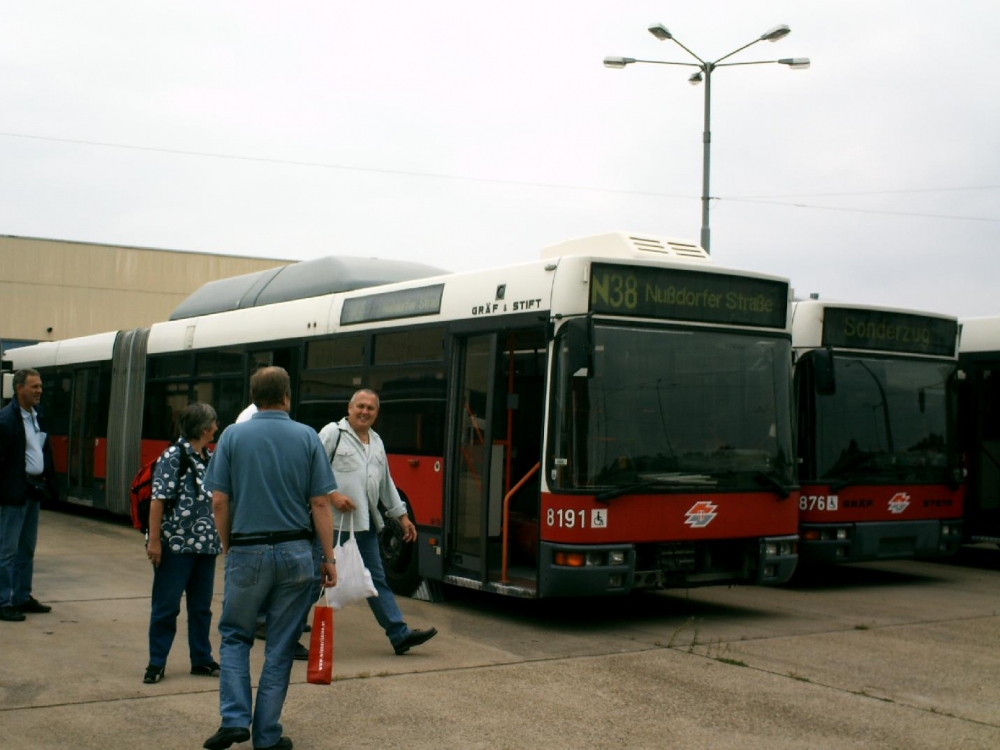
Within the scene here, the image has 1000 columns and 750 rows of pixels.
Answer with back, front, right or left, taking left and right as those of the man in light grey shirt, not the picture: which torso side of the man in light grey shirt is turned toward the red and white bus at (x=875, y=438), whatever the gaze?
left

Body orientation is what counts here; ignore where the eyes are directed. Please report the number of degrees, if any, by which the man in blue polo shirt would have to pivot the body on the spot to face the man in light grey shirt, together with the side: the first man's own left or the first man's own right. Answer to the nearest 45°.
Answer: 0° — they already face them

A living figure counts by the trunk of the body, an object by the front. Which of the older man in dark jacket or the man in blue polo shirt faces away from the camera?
the man in blue polo shirt

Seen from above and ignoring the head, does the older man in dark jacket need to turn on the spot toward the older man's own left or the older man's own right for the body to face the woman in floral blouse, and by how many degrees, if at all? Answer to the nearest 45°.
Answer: approximately 45° to the older man's own right

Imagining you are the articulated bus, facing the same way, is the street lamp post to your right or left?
on your left

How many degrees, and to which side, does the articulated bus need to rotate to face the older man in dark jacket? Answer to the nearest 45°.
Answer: approximately 45° to its right

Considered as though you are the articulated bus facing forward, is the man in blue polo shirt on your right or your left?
on your right

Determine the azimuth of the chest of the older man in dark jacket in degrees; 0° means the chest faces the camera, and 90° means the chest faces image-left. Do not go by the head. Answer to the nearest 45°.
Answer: approximately 315°

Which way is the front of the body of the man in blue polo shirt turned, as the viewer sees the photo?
away from the camera

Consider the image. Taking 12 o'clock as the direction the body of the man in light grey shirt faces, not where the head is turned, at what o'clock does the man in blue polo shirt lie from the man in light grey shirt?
The man in blue polo shirt is roughly at 2 o'clock from the man in light grey shirt.
